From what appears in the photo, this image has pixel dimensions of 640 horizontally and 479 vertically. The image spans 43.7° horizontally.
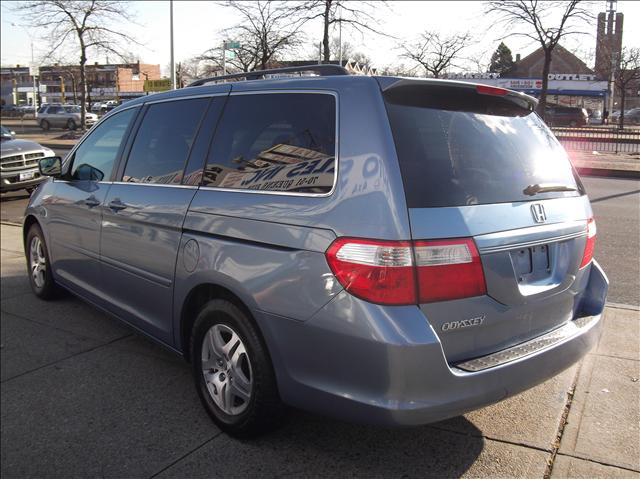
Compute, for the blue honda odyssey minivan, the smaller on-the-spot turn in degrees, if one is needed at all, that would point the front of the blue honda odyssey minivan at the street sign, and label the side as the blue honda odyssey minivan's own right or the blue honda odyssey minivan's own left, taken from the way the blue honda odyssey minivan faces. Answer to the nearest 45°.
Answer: approximately 45° to the blue honda odyssey minivan's own right

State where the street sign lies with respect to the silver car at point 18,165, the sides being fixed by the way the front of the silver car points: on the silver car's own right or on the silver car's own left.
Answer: on the silver car's own left

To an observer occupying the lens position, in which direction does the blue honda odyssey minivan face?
facing away from the viewer and to the left of the viewer

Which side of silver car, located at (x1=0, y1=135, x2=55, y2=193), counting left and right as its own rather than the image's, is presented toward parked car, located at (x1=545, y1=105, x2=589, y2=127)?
left

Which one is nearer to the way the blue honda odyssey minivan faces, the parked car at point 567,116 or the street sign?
the street sign

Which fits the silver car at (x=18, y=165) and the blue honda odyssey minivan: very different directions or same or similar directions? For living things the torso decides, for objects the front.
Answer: very different directions

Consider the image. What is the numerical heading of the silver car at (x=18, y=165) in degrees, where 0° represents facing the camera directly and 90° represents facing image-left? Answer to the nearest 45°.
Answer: approximately 315°

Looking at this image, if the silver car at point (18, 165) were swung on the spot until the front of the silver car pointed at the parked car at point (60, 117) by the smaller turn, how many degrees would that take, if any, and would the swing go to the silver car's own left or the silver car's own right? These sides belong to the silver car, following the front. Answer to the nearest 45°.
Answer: approximately 135° to the silver car's own left

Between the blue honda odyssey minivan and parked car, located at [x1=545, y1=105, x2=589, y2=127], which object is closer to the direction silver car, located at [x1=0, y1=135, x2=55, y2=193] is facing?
the blue honda odyssey minivan
